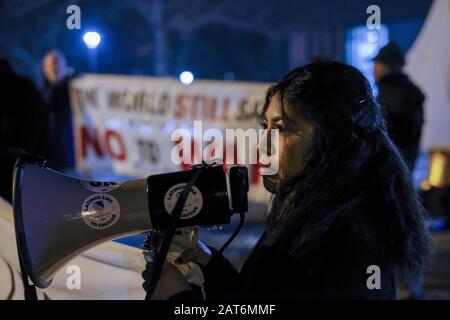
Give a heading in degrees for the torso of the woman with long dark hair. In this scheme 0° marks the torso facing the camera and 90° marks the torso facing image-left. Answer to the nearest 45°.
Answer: approximately 90°

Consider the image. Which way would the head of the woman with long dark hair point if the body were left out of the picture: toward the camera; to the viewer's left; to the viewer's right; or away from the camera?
to the viewer's left

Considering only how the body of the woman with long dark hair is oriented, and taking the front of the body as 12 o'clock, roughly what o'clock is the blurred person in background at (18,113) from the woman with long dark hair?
The blurred person in background is roughly at 2 o'clock from the woman with long dark hair.

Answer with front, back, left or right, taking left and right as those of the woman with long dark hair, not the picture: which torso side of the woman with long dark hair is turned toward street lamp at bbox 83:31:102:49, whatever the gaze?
right

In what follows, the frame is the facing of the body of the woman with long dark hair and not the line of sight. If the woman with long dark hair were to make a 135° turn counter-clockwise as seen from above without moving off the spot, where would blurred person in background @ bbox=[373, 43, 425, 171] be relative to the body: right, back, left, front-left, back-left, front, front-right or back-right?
back-left

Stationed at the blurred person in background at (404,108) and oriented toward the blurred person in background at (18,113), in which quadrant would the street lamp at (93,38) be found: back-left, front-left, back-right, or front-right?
front-right

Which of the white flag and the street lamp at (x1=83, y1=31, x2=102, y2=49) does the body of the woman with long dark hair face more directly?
the street lamp
